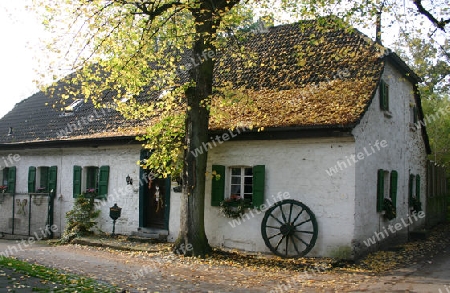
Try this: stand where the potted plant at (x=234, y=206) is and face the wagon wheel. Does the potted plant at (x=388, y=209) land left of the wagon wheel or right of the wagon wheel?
left

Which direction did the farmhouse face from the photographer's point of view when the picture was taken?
facing the viewer and to the left of the viewer
